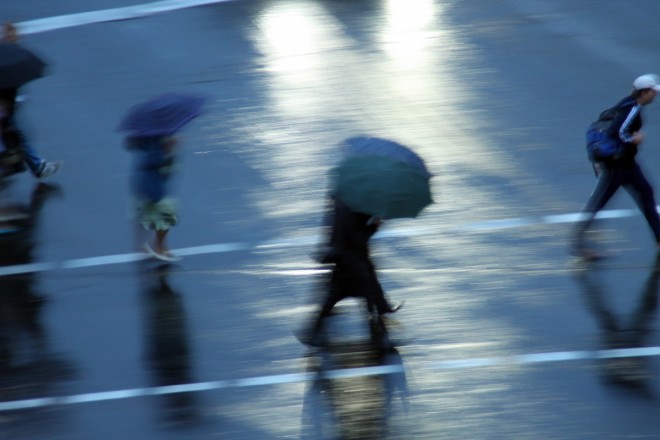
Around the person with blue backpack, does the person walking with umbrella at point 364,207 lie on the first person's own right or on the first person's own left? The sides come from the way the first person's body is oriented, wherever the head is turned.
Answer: on the first person's own right

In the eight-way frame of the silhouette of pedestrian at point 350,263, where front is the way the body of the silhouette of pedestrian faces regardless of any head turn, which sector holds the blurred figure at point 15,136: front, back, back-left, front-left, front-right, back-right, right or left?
back-left

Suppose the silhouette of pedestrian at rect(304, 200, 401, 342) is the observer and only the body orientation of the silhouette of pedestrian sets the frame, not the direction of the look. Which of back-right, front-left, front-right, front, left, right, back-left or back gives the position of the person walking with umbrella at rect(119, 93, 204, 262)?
back-left

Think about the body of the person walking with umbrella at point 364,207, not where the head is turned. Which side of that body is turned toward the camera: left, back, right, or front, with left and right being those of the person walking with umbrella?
right

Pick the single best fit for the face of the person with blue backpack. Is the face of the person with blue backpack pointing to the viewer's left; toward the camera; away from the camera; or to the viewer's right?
to the viewer's right

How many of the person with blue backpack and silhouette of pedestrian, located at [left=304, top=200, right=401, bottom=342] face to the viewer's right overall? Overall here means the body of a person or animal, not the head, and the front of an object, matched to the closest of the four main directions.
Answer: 2

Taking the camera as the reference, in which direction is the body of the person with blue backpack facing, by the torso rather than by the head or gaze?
to the viewer's right

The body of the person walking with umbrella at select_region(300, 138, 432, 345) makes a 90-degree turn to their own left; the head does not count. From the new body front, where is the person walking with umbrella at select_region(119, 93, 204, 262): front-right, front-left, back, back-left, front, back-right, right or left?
front-left

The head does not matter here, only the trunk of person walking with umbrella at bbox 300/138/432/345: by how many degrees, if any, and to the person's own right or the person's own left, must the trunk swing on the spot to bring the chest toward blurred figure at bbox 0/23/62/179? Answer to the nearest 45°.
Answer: approximately 135° to the person's own left

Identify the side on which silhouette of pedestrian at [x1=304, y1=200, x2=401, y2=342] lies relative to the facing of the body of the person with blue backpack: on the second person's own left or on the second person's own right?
on the second person's own right

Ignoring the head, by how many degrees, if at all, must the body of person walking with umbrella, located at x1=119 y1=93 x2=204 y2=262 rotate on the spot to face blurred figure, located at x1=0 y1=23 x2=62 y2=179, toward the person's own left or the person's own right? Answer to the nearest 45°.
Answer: approximately 135° to the person's own left

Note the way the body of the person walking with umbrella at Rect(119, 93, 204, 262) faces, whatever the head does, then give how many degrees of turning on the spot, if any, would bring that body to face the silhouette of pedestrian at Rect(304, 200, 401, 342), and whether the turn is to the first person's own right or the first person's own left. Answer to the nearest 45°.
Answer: approximately 45° to the first person's own right
